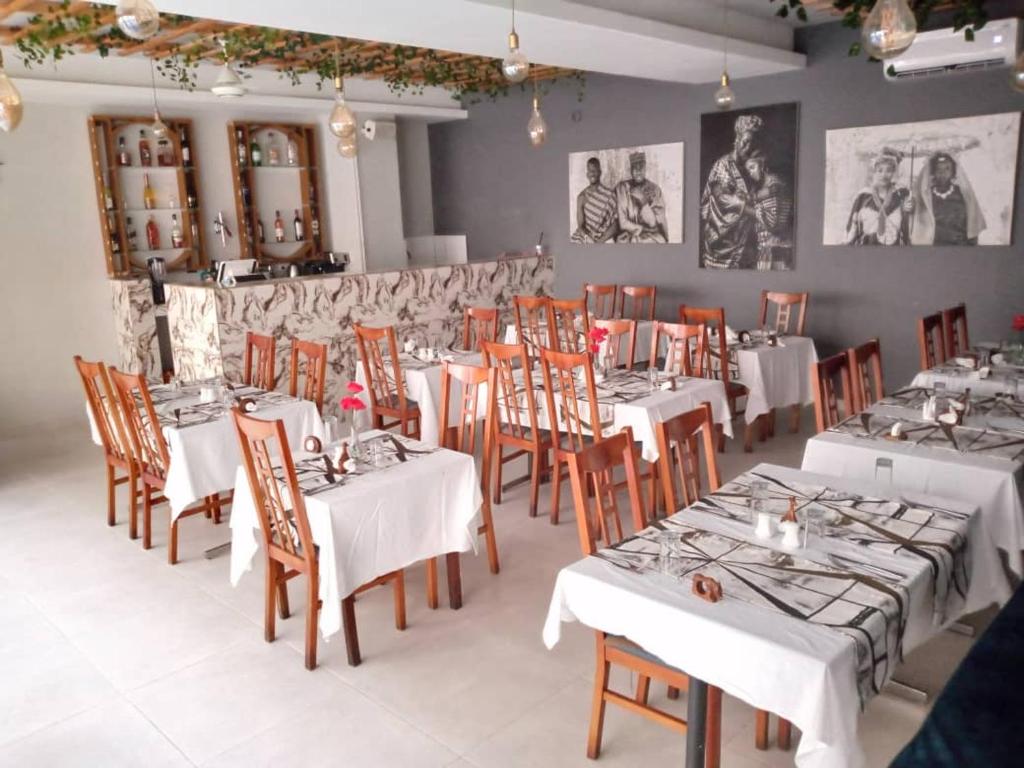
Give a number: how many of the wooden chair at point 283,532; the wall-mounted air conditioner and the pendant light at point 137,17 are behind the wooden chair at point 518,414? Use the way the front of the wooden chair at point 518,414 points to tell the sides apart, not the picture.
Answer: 2

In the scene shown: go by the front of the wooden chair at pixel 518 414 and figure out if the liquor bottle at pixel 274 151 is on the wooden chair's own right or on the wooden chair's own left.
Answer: on the wooden chair's own left

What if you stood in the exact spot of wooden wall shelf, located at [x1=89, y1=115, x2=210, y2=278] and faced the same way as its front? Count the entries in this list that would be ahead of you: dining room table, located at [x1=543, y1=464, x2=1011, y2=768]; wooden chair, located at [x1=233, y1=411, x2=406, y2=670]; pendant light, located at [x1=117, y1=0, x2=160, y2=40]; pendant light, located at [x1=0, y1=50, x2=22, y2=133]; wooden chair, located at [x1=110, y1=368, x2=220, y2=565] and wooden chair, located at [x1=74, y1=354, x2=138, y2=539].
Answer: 6

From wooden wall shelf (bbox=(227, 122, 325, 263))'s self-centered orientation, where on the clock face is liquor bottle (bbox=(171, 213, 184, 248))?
The liquor bottle is roughly at 2 o'clock from the wooden wall shelf.

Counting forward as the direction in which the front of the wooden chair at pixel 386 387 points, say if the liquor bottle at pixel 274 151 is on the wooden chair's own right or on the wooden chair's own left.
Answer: on the wooden chair's own left

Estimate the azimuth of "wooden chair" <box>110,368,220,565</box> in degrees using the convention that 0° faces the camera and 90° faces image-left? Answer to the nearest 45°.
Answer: approximately 225°

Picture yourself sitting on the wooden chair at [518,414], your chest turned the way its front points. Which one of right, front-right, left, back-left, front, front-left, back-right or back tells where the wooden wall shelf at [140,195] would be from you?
left

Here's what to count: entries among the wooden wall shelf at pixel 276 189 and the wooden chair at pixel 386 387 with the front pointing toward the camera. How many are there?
1

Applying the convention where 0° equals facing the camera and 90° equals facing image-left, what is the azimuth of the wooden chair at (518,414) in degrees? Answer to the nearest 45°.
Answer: approximately 225°

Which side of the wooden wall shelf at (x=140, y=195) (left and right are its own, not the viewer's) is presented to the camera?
front

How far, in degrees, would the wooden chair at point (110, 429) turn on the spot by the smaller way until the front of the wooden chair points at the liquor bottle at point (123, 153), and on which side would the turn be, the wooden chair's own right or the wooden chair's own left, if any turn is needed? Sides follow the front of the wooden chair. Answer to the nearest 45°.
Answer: approximately 45° to the wooden chair's own left

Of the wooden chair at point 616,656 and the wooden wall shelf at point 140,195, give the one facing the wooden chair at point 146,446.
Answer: the wooden wall shelf

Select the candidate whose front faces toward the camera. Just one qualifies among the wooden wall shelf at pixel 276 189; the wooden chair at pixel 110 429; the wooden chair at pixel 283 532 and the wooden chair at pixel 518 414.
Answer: the wooden wall shelf

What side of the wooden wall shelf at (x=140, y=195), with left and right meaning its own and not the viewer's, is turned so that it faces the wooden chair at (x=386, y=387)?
front

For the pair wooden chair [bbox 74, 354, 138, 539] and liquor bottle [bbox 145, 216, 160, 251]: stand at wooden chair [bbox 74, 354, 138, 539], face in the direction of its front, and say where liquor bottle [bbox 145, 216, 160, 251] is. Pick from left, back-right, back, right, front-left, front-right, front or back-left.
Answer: front-left

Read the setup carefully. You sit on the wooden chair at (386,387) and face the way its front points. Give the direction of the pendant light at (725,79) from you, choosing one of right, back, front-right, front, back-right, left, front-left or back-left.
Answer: front-right
